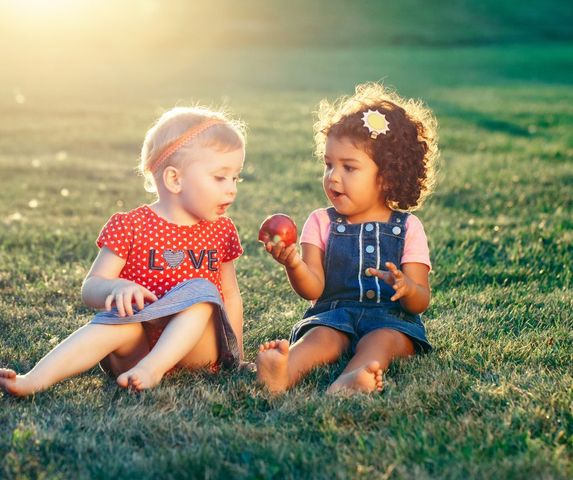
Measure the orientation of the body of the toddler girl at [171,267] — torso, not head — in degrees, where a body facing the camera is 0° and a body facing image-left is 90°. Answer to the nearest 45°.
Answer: approximately 0°

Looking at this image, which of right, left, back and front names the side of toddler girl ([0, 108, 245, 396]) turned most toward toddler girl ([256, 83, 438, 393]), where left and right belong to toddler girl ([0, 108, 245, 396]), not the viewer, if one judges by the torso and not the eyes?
left

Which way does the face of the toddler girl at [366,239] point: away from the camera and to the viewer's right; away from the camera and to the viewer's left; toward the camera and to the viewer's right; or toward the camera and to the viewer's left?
toward the camera and to the viewer's left
